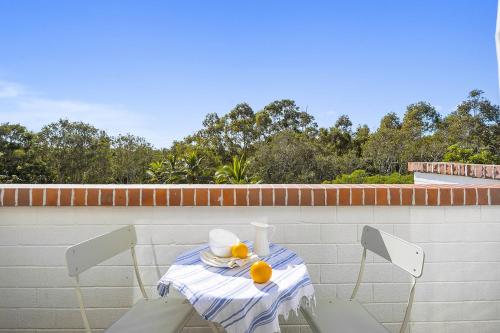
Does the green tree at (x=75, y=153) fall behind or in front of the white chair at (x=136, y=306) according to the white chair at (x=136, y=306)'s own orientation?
behind

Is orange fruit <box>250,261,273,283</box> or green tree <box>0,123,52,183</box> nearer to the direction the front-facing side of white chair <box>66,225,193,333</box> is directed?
the orange fruit

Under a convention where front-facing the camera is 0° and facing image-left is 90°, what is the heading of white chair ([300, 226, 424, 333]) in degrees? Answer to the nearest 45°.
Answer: approximately 45°

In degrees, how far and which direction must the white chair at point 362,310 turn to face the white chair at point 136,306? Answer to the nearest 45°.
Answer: approximately 45° to its right

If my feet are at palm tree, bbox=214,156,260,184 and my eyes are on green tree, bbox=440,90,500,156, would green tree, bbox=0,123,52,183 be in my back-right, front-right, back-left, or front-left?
back-left

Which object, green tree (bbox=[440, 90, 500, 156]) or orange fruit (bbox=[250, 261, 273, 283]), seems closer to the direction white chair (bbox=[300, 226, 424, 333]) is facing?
the orange fruit

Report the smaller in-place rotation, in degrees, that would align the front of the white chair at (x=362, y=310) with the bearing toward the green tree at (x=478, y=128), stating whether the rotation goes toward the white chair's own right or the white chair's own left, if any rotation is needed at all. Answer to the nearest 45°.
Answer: approximately 135° to the white chair's own right

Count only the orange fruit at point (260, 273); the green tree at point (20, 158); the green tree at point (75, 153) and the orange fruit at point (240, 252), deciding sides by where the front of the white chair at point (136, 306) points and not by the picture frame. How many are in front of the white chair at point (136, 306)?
2

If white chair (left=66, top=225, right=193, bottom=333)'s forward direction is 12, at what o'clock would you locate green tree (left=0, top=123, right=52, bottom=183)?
The green tree is roughly at 7 o'clock from the white chair.

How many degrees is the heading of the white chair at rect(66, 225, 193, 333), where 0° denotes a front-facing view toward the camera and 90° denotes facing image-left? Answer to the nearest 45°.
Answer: approximately 315°

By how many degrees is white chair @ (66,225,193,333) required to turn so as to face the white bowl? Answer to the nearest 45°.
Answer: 0° — it already faces it
